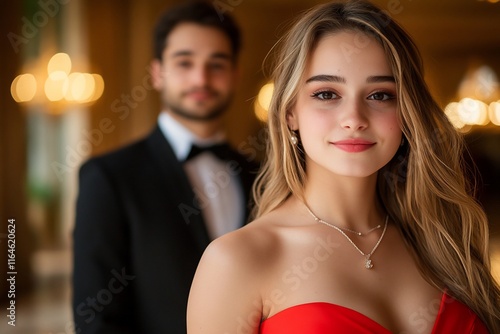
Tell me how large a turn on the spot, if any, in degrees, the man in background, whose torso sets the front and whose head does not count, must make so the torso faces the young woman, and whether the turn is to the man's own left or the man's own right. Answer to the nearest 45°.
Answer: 0° — they already face them

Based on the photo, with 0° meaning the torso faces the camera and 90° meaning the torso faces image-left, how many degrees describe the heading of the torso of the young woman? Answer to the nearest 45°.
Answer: approximately 315°

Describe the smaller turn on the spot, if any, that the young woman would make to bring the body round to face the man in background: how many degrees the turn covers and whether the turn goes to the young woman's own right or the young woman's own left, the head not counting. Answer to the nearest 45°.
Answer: approximately 180°

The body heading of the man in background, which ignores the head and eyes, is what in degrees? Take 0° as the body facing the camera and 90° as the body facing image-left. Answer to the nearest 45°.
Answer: approximately 315°
